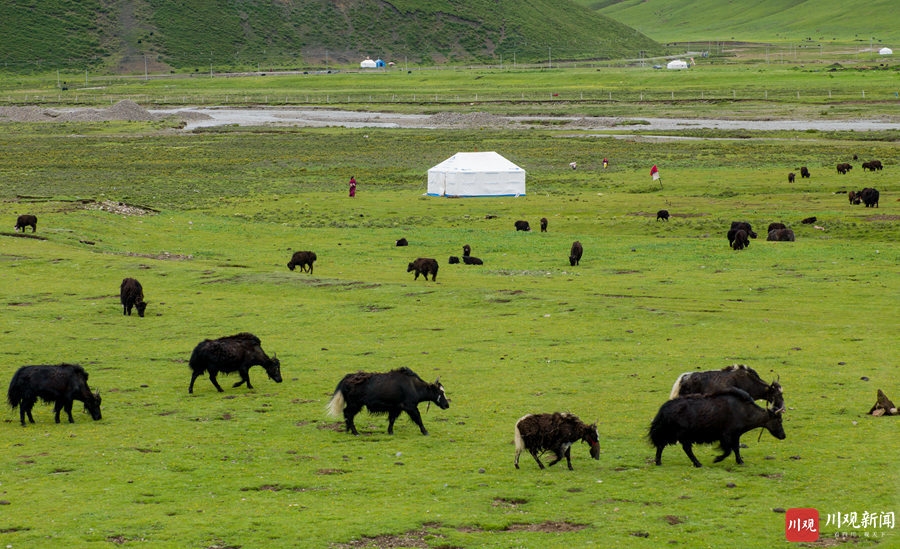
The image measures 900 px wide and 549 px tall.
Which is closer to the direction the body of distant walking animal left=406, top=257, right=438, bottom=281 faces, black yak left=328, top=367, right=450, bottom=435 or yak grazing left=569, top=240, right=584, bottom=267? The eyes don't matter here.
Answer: the black yak

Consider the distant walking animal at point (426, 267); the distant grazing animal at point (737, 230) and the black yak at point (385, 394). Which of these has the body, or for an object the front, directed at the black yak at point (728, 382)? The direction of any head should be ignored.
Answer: the black yak at point (385, 394)

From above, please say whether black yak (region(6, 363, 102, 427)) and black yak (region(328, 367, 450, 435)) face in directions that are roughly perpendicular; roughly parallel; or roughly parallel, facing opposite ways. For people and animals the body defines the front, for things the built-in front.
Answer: roughly parallel

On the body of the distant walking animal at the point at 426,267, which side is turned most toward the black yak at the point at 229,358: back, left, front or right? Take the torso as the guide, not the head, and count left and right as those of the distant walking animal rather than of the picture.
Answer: left

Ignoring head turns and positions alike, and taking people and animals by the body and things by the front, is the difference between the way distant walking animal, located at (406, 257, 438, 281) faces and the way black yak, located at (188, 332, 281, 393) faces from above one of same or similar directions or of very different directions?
very different directions

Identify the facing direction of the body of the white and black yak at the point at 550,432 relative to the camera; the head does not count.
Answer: to the viewer's right

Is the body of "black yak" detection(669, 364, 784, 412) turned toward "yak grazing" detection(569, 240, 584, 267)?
no

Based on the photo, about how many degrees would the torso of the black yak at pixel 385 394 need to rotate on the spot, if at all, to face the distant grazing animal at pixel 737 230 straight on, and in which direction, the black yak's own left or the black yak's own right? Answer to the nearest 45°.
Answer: approximately 45° to the black yak's own left

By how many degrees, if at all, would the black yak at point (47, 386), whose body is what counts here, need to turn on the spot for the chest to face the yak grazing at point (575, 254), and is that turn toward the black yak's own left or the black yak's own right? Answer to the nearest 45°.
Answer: approximately 45° to the black yak's own left

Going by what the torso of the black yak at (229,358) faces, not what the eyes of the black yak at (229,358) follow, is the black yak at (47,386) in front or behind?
behind

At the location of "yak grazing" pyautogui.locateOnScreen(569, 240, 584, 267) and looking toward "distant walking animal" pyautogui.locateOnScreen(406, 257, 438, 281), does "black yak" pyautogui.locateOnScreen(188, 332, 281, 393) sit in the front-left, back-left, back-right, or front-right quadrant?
front-left

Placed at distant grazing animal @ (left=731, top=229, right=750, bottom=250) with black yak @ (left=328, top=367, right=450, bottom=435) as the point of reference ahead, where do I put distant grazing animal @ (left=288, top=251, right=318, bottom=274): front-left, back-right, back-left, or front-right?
front-right

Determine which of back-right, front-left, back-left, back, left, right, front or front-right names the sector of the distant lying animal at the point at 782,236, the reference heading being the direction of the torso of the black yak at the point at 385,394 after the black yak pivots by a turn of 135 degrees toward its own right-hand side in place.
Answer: back

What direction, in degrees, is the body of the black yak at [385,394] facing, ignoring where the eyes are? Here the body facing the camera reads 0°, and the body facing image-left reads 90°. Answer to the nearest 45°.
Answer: approximately 270°

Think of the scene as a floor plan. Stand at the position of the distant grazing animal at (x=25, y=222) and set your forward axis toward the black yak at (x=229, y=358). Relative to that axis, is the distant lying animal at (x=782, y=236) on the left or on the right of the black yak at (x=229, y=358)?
left

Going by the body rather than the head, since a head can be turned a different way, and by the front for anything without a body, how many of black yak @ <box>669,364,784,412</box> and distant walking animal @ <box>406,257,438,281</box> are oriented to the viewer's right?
1

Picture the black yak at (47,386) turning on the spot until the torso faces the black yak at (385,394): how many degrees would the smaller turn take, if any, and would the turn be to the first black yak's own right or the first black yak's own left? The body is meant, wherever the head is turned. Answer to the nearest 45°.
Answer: approximately 45° to the first black yak's own right

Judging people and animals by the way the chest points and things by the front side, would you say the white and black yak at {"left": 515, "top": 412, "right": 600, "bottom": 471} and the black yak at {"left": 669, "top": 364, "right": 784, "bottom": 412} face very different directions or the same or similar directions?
same or similar directions

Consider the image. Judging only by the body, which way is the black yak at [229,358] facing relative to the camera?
to the viewer's right
